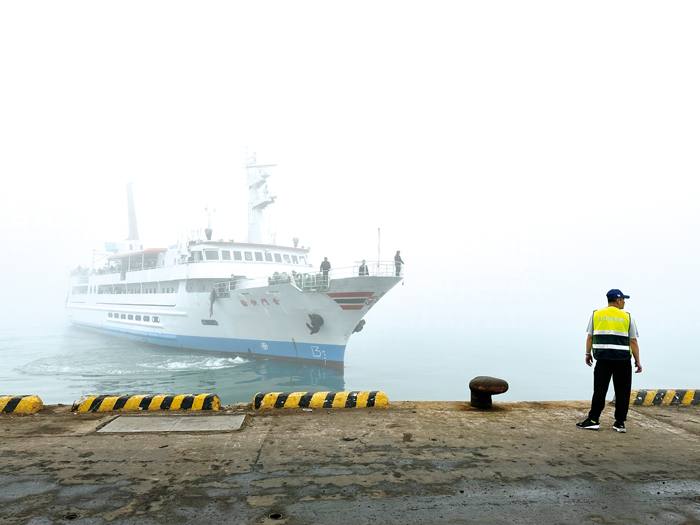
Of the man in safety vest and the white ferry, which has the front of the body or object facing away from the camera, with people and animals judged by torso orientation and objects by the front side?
the man in safety vest

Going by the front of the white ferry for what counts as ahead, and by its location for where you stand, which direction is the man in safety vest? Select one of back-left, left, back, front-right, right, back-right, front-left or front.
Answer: front-right

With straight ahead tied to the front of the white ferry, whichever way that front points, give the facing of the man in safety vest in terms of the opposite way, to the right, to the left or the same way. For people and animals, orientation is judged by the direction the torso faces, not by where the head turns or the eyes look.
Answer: to the left

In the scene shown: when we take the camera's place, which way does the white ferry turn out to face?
facing the viewer and to the right of the viewer

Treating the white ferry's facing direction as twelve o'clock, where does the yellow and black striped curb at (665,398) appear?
The yellow and black striped curb is roughly at 1 o'clock from the white ferry.

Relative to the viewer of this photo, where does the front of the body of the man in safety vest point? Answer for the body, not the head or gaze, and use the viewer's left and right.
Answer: facing away from the viewer

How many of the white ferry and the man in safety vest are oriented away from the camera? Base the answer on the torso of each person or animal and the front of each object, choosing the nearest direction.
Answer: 1

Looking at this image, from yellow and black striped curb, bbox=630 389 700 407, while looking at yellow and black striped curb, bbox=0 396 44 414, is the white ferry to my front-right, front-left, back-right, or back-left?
front-right

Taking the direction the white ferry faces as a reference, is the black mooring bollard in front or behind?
in front

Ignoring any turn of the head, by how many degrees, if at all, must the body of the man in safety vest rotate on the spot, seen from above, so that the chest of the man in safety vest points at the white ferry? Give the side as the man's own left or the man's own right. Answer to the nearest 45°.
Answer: approximately 45° to the man's own left

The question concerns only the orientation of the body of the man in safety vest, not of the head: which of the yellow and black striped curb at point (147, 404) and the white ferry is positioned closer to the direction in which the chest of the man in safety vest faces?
the white ferry

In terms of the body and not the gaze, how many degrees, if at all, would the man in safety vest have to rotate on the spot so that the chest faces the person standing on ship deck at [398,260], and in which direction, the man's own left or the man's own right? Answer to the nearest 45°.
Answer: approximately 45° to the man's own left
